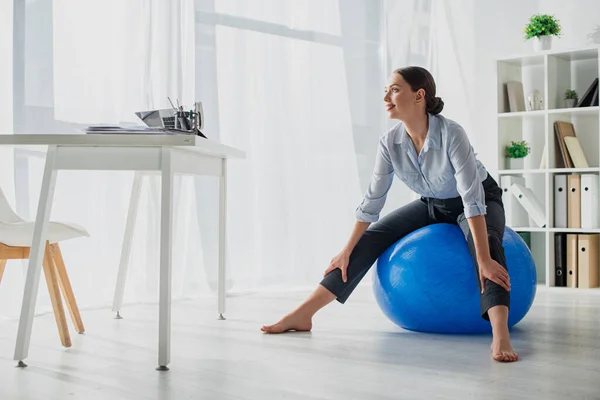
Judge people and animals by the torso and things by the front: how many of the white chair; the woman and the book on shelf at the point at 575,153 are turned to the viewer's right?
1

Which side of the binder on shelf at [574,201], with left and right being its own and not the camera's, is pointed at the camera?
front

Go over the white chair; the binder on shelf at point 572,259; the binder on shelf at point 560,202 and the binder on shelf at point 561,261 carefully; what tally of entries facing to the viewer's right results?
1

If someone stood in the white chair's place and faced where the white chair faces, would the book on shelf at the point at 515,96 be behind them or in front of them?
in front

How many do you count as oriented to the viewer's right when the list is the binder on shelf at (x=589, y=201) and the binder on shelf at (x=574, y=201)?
0

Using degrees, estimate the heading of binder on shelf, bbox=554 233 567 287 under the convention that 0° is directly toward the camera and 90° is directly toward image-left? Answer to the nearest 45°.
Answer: approximately 0°

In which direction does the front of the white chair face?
to the viewer's right

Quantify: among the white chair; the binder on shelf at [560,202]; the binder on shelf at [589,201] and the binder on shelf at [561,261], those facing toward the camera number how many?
3

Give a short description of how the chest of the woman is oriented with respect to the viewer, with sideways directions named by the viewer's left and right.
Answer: facing the viewer and to the left of the viewer

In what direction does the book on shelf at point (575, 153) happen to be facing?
toward the camera
